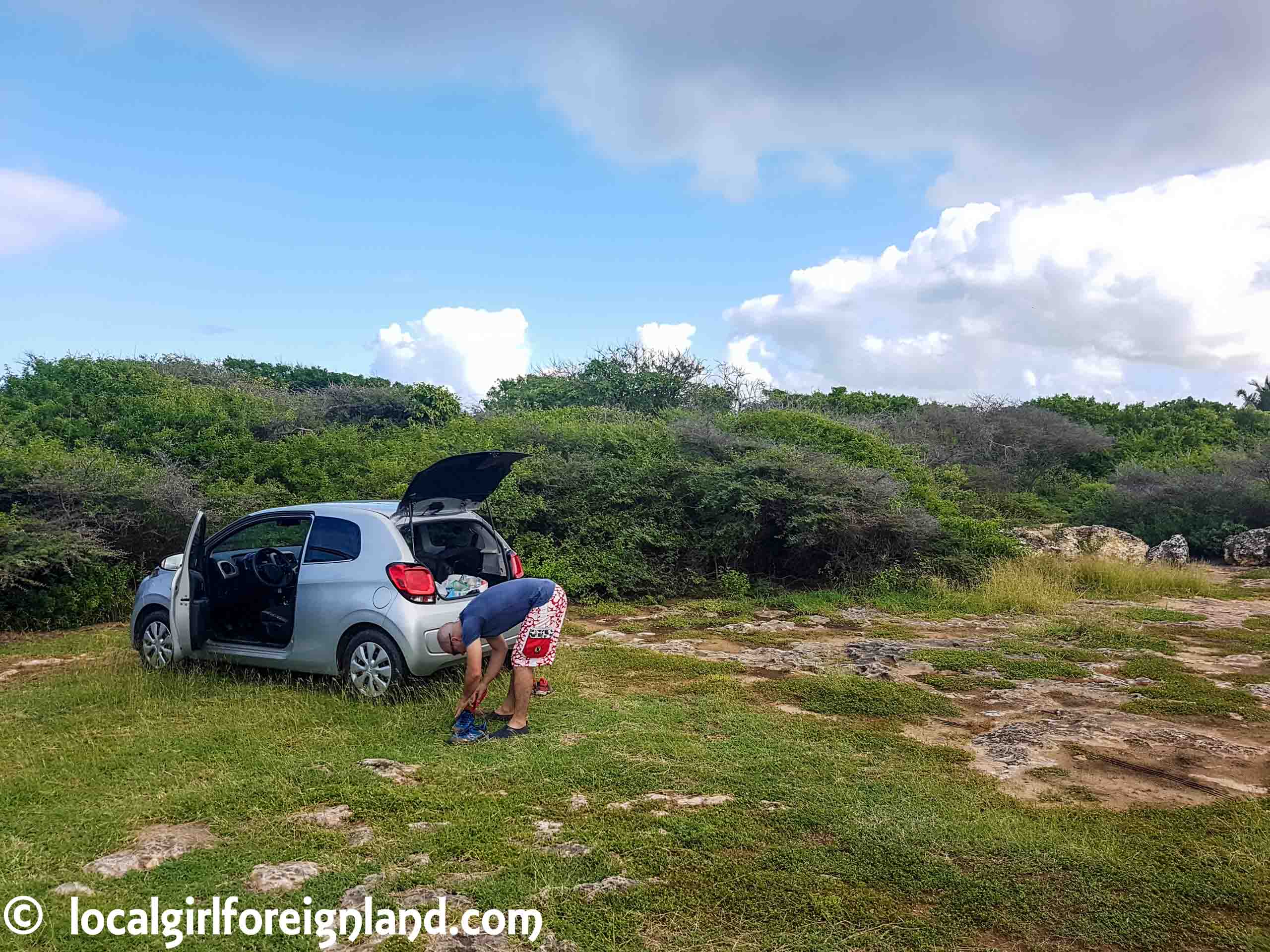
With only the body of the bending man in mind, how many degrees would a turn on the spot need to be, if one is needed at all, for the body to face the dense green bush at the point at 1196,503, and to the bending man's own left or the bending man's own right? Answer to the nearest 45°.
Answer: approximately 135° to the bending man's own right

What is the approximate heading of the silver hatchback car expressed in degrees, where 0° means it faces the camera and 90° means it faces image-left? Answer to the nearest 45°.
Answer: approximately 135°

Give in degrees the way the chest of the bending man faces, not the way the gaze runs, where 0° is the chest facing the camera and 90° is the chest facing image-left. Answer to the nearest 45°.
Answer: approximately 90°

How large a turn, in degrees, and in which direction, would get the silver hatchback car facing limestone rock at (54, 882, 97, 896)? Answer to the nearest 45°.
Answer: approximately 135° to its left

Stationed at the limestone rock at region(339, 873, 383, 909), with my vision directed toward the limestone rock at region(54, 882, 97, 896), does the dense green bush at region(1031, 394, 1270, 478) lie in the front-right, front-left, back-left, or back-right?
back-right

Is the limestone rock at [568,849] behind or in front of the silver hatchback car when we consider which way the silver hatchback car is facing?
behind

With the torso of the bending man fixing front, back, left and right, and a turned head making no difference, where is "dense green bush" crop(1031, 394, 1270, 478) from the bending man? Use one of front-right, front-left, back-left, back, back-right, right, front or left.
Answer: back-right

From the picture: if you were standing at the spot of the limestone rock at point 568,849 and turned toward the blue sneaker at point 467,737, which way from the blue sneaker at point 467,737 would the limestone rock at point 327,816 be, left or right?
left

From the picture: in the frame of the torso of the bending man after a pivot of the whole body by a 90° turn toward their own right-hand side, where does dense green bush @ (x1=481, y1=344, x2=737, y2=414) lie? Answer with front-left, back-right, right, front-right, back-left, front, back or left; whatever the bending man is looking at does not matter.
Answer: front

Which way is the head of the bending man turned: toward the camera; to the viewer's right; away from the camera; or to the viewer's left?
to the viewer's left

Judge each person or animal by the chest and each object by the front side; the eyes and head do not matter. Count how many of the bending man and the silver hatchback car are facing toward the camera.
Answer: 0
